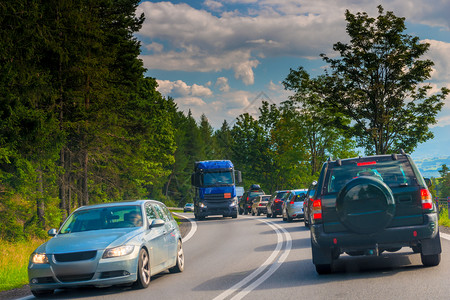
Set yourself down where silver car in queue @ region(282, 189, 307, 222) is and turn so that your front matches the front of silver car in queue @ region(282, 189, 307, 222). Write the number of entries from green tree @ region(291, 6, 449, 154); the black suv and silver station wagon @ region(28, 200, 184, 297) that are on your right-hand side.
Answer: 1

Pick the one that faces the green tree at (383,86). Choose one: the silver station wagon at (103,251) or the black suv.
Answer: the black suv

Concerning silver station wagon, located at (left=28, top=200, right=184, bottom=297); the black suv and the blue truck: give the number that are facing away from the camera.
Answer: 1

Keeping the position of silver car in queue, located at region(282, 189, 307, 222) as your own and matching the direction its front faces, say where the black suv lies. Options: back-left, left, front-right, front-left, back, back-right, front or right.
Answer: back-left

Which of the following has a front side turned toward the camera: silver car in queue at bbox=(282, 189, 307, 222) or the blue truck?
the blue truck

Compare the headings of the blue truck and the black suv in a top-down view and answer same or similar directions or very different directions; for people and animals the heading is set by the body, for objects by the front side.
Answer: very different directions

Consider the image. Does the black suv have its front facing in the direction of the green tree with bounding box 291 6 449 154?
yes

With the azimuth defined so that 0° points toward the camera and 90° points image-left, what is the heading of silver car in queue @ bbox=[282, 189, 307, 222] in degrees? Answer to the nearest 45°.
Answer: approximately 135°

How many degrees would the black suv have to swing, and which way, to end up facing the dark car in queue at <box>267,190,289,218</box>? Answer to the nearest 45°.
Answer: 0° — it already faces it

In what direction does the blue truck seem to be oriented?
toward the camera

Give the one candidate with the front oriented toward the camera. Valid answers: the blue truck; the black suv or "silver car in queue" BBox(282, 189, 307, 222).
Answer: the blue truck

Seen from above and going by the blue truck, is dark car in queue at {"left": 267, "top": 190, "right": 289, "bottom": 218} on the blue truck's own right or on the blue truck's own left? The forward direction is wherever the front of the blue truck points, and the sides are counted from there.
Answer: on the blue truck's own left

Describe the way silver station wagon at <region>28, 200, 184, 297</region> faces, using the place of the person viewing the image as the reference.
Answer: facing the viewer and to the left of the viewer

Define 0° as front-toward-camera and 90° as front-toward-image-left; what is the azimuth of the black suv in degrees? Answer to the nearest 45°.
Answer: approximately 180°

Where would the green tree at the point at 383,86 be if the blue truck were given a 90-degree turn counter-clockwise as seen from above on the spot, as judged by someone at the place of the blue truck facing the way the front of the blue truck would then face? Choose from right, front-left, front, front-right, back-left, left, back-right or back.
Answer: front

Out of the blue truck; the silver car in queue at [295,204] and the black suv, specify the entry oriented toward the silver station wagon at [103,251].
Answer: the blue truck

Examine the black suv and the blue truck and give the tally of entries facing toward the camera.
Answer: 1

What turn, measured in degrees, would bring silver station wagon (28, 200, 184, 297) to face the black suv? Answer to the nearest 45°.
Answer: approximately 135° to its left

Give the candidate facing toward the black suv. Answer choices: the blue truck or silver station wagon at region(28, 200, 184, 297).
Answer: the blue truck

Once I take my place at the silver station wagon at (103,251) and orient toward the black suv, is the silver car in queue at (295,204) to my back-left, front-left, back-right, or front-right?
front-left

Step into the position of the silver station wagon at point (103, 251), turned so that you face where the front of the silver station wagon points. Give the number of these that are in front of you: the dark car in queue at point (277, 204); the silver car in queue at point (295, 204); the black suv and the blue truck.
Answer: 0
